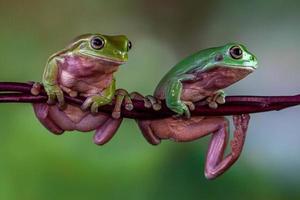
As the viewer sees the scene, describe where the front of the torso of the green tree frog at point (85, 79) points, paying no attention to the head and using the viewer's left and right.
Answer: facing the viewer and to the right of the viewer

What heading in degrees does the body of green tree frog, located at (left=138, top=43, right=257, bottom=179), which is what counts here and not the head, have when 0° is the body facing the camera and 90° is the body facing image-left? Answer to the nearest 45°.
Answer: approximately 270°

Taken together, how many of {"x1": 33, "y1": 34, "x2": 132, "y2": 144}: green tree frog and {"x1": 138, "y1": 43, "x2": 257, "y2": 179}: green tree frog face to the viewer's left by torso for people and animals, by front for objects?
0
